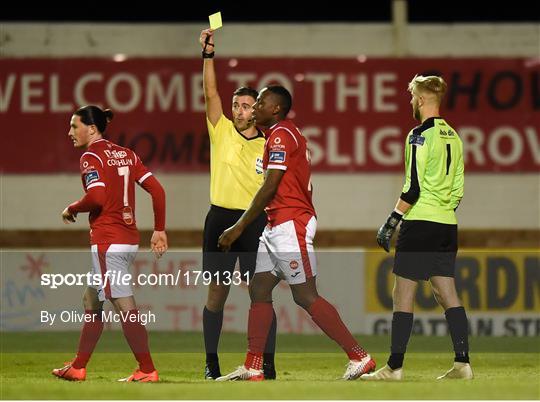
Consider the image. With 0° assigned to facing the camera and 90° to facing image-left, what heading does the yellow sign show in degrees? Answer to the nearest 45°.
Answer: approximately 0°

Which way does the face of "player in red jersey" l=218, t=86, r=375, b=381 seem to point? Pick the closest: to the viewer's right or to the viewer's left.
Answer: to the viewer's left

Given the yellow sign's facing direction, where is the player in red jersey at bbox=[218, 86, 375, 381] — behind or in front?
in front

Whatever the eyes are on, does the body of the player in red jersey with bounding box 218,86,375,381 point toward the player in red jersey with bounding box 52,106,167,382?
yes

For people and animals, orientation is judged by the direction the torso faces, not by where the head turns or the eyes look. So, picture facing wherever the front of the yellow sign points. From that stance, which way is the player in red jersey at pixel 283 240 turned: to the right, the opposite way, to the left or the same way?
to the right

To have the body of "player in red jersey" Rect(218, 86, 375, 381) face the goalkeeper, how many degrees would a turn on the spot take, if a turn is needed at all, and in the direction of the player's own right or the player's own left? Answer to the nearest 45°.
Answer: approximately 180°

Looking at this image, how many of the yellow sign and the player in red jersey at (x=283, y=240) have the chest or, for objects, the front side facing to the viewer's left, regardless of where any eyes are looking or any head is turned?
1
